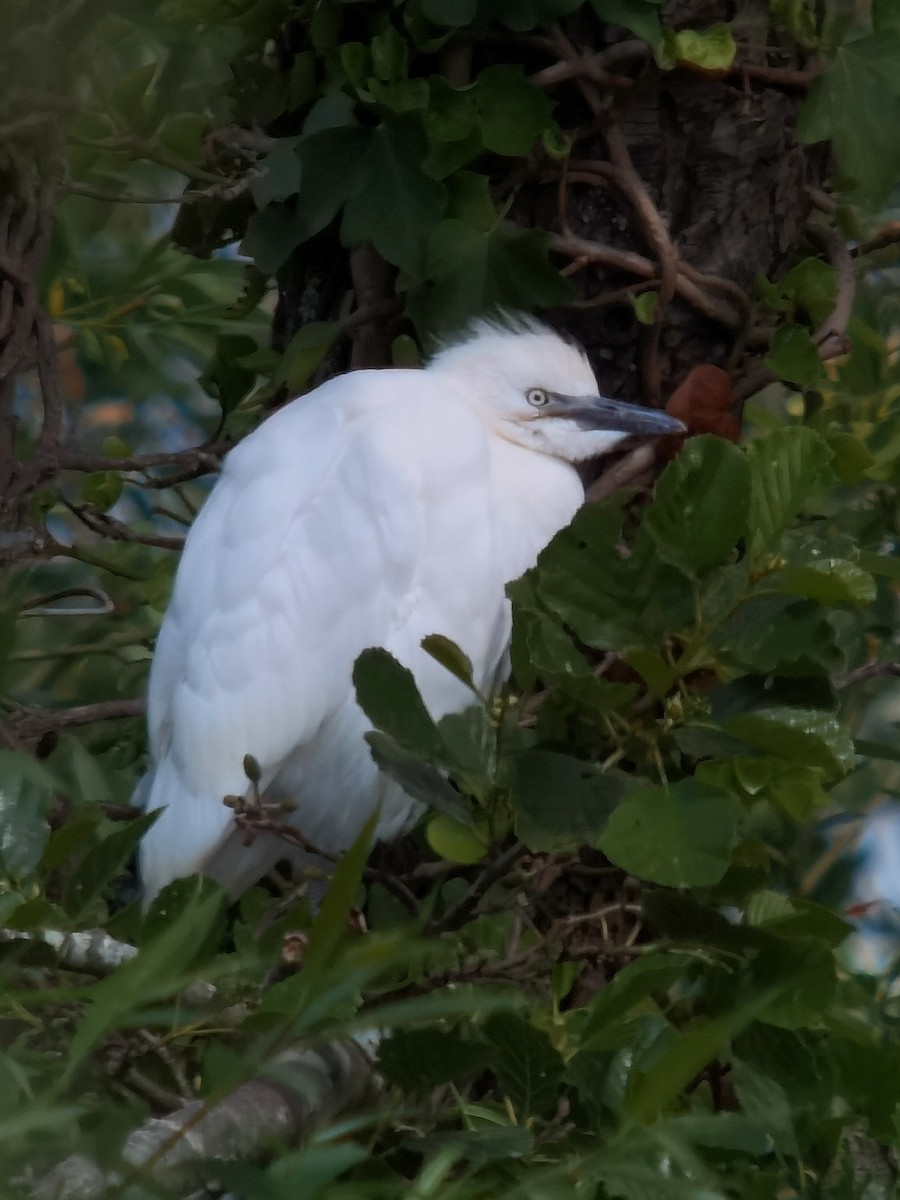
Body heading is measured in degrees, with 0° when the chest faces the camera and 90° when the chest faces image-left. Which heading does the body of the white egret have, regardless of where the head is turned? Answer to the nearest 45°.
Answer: approximately 270°

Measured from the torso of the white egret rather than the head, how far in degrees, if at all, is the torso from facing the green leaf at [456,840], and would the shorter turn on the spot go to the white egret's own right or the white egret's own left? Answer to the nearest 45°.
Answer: approximately 90° to the white egret's own right

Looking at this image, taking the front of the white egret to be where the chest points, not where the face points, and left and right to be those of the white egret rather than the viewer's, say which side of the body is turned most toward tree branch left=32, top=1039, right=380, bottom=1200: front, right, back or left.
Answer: right

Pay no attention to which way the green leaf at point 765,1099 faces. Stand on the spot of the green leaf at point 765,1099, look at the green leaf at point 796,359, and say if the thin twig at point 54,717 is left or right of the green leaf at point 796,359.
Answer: left
